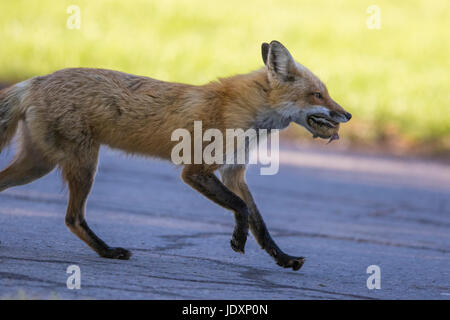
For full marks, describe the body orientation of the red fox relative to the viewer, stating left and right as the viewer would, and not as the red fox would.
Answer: facing to the right of the viewer
